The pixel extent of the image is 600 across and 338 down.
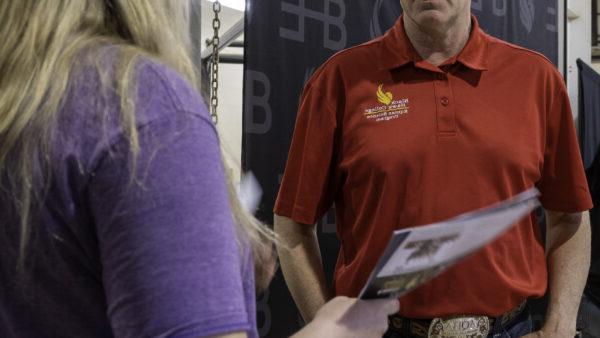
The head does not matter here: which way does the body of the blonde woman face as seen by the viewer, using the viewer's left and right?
facing away from the viewer and to the right of the viewer

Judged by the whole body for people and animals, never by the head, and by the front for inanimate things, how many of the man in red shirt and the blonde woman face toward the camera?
1

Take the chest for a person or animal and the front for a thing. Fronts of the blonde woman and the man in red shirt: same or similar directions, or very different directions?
very different directions

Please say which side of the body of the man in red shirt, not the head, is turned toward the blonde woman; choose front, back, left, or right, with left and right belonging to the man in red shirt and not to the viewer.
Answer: front

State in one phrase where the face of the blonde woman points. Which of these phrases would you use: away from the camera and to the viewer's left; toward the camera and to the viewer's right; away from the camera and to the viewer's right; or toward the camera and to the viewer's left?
away from the camera and to the viewer's right

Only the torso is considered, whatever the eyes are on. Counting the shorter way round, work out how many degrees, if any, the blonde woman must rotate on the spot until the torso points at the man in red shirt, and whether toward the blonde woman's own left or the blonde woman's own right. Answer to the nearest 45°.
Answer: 0° — they already face them
